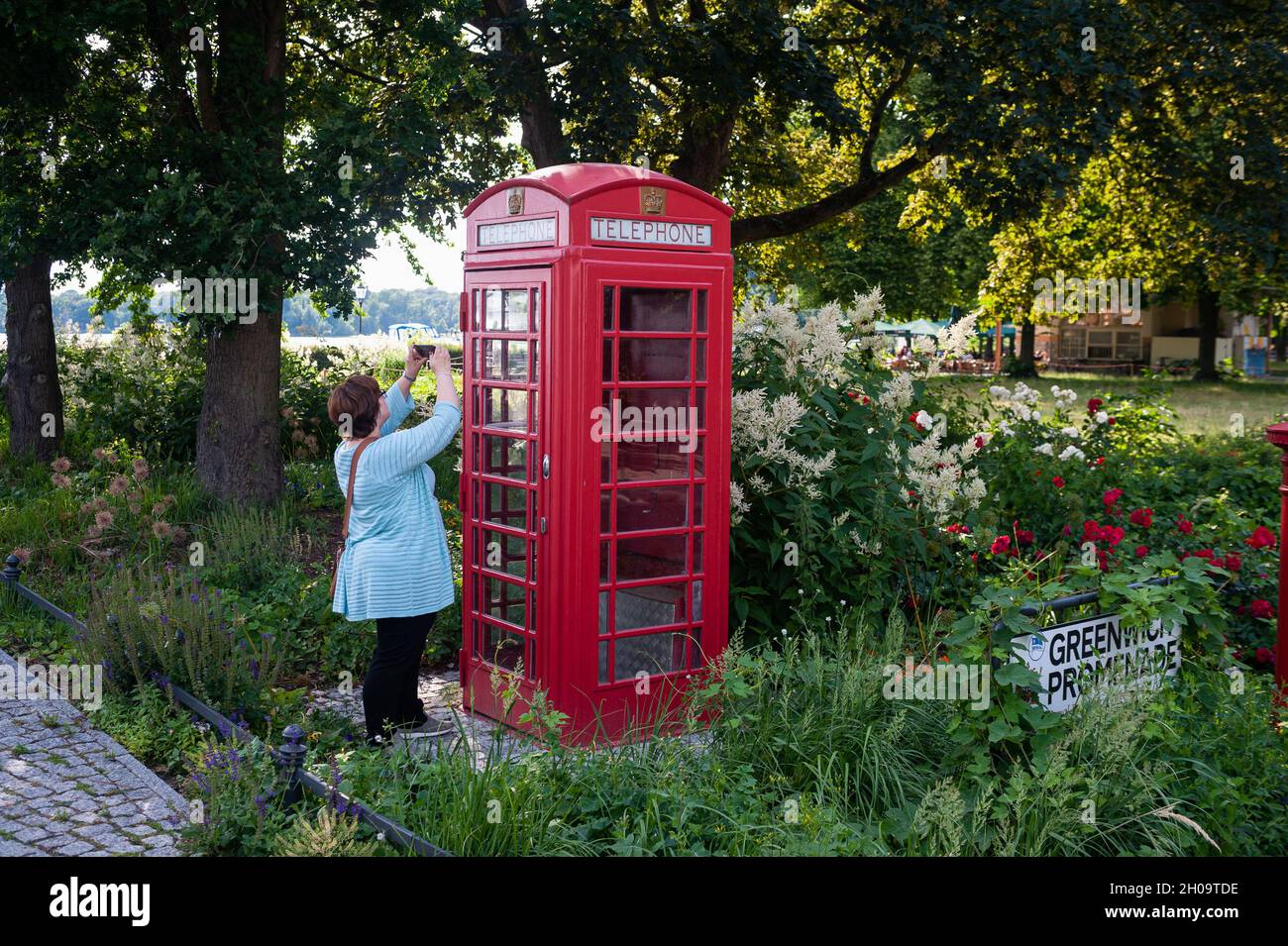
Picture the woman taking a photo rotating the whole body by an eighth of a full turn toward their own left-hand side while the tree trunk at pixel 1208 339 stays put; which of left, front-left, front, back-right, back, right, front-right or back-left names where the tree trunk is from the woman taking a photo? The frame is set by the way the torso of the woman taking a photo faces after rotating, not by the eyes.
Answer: front-right

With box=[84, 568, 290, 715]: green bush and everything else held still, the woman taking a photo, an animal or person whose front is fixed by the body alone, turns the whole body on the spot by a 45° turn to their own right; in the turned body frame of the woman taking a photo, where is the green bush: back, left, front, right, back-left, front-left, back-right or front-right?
back-left

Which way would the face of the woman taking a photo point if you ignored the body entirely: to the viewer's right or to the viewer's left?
to the viewer's right

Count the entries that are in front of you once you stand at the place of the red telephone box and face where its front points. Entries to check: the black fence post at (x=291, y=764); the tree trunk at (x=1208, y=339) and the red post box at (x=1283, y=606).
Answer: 1

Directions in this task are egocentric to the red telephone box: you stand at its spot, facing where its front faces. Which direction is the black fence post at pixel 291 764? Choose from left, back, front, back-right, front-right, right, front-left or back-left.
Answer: front

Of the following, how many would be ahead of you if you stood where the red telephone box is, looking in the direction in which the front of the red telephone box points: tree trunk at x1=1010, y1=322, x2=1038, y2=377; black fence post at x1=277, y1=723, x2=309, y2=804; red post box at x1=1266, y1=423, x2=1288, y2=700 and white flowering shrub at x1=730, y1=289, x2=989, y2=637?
1

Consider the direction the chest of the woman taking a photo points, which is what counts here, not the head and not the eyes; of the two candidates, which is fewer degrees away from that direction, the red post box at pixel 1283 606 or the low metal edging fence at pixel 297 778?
the red post box

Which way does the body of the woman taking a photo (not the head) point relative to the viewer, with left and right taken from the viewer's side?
facing away from the viewer and to the right of the viewer

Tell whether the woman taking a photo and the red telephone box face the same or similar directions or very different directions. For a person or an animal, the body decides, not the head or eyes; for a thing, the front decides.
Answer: very different directions

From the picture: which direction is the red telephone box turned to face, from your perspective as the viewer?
facing the viewer and to the left of the viewer

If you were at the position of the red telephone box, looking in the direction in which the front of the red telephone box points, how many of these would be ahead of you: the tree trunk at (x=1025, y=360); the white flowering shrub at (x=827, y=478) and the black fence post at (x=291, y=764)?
1

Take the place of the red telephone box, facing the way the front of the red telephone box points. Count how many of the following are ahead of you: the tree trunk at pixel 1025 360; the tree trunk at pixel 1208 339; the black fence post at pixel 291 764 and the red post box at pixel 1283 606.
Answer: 1
